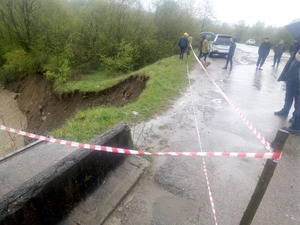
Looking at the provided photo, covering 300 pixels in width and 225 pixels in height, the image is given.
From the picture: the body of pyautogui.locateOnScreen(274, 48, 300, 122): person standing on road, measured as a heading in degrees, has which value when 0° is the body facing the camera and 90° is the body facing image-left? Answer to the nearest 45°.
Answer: approximately 90°

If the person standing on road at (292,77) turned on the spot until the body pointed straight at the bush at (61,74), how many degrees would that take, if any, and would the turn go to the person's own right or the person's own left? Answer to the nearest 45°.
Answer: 0° — they already face it

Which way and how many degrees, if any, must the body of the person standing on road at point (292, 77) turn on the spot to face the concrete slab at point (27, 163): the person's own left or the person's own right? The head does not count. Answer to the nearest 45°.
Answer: approximately 45° to the person's own left

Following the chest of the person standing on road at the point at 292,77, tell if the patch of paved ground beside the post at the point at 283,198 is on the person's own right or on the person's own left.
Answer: on the person's own left

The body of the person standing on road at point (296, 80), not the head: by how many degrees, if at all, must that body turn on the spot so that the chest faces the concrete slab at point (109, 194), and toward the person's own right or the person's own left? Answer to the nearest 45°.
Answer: approximately 90° to the person's own left

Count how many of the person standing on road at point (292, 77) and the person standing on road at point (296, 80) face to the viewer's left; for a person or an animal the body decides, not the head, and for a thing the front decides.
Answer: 2

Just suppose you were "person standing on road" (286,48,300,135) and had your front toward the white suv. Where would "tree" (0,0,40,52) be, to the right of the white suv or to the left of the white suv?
left

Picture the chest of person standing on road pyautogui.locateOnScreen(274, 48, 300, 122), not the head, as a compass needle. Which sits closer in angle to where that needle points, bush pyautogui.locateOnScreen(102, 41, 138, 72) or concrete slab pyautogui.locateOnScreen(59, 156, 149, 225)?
the bush

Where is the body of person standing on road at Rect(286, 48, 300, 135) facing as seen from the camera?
to the viewer's left

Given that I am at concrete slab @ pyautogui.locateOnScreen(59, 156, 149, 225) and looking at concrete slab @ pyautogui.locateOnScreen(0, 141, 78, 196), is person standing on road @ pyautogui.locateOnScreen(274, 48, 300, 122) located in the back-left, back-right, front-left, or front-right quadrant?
back-right

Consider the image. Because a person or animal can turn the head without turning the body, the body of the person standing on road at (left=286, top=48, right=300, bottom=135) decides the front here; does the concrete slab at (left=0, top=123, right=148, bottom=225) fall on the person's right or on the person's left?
on the person's left

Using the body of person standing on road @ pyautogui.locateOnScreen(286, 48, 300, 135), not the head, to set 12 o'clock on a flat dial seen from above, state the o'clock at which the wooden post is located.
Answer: The wooden post is roughly at 9 o'clock from the person standing on road.
